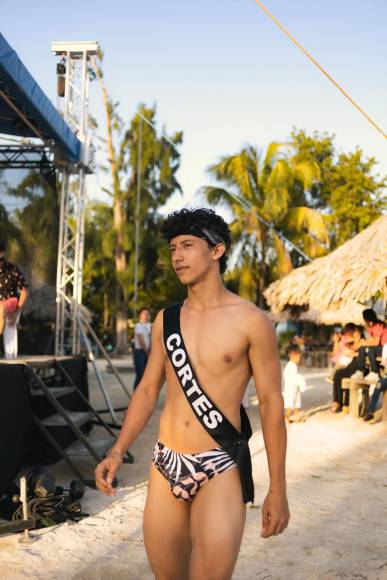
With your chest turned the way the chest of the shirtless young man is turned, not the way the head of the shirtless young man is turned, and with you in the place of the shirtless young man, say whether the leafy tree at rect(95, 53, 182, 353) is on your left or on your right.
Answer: on your right

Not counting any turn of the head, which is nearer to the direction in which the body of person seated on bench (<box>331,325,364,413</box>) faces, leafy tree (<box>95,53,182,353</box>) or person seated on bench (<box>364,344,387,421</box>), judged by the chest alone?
the leafy tree

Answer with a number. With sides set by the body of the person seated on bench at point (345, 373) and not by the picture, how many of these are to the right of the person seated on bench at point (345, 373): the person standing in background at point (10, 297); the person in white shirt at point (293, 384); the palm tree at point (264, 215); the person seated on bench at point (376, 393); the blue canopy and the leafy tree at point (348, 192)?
2

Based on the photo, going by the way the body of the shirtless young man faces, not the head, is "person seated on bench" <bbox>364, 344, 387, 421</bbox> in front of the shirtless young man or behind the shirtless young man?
behind

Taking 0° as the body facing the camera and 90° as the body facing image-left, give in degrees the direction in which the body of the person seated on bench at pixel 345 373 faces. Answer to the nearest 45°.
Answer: approximately 90°

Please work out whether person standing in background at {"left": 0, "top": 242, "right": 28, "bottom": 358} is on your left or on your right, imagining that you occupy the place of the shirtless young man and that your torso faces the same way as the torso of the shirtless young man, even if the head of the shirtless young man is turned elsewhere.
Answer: on your right

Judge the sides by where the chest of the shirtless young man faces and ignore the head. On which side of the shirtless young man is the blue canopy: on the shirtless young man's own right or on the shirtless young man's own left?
on the shirtless young man's own right

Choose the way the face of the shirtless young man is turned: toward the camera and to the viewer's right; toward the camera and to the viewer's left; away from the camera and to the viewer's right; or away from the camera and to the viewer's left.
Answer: toward the camera and to the viewer's left

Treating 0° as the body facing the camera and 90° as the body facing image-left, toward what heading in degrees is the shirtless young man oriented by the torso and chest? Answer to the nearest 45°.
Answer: approximately 45°

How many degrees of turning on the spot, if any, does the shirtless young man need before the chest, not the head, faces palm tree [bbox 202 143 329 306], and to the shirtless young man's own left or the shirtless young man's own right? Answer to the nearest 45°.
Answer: approximately 135° to the shirtless young man's own right

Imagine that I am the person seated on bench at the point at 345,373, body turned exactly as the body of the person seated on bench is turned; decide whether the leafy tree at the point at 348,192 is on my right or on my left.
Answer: on my right
